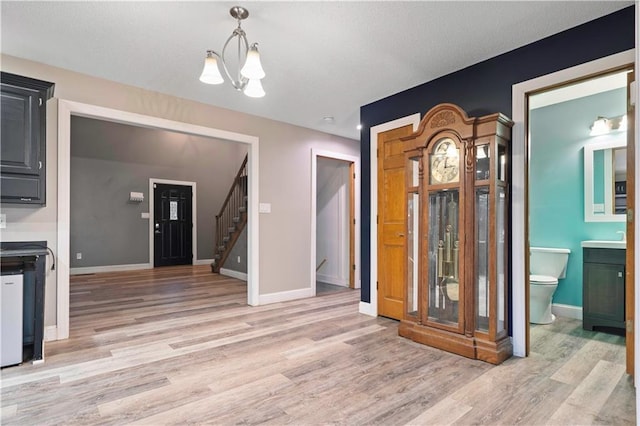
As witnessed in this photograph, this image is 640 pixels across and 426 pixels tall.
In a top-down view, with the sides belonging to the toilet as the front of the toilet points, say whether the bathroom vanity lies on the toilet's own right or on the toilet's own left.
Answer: on the toilet's own left

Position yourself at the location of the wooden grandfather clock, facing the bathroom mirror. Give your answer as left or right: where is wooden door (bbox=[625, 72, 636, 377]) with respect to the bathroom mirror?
right

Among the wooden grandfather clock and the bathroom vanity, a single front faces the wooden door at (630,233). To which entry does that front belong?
the bathroom vanity

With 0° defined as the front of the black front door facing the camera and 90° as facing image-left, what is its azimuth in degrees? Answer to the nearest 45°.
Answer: approximately 0°

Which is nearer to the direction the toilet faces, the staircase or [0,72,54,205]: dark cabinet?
the dark cabinet

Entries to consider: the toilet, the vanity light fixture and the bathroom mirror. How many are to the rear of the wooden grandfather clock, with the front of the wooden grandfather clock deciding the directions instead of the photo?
3

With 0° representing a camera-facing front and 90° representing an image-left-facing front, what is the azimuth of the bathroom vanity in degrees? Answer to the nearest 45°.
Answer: approximately 0°

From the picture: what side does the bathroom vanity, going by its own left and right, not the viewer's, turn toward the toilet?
right
